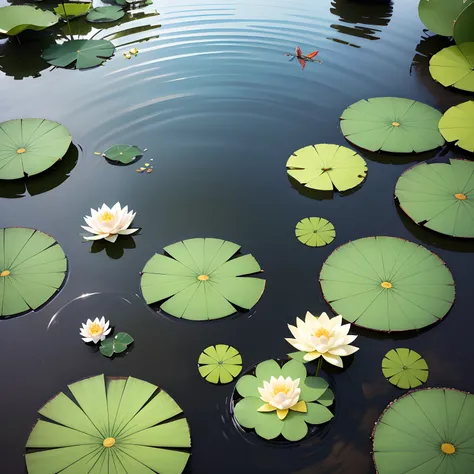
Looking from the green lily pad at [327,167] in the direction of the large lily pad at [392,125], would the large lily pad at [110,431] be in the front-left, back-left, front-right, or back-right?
back-right

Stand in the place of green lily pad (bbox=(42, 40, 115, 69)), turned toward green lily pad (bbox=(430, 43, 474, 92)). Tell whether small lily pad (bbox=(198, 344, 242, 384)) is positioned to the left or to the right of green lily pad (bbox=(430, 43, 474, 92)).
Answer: right

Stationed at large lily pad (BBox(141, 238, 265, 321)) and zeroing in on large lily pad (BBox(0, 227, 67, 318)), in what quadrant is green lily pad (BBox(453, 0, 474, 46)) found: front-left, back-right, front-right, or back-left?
back-right
